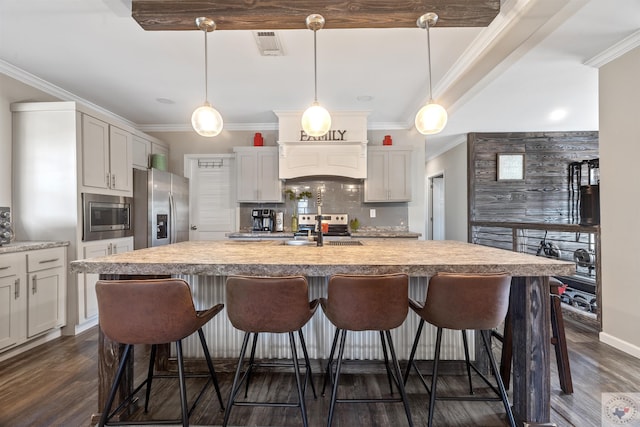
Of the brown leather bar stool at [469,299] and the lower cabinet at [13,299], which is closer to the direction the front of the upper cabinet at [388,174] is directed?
the brown leather bar stool

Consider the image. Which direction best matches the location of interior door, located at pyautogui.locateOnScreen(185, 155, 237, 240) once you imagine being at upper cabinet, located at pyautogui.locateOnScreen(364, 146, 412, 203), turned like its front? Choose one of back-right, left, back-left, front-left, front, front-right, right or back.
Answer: right

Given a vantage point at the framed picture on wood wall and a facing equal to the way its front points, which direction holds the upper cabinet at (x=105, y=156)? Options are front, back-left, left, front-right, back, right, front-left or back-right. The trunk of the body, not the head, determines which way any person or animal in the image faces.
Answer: front-right

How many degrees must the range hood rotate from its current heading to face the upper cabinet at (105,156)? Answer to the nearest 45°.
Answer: approximately 90° to its right

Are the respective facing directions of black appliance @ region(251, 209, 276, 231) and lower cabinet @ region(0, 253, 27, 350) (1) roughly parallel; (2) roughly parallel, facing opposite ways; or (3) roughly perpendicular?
roughly perpendicular

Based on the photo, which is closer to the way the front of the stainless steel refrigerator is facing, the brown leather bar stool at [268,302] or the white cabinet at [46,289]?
the brown leather bar stool

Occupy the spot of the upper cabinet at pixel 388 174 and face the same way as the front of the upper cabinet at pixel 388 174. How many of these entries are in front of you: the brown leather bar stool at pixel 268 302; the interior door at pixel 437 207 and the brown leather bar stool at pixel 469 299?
2

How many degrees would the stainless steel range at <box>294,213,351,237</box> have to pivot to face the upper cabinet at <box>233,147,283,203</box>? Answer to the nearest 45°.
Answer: approximately 90° to its right

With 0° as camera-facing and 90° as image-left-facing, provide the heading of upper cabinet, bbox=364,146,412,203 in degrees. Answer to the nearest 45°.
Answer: approximately 0°

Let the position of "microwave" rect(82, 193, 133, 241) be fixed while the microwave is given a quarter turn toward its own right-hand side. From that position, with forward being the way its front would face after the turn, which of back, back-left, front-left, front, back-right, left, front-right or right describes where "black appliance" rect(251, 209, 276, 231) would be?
back-left

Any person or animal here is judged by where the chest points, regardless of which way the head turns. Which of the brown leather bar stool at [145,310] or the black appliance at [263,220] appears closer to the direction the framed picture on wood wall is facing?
the brown leather bar stool

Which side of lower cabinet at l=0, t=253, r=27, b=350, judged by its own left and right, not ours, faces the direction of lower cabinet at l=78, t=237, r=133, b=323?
left

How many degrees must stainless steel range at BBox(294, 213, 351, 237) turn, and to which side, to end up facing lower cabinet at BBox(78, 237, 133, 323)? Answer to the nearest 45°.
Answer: approximately 45° to its right

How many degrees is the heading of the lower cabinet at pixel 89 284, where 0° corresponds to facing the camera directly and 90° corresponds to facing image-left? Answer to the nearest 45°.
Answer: approximately 315°

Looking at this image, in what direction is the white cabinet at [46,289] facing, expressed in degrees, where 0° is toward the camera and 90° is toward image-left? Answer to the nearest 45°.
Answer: approximately 315°
